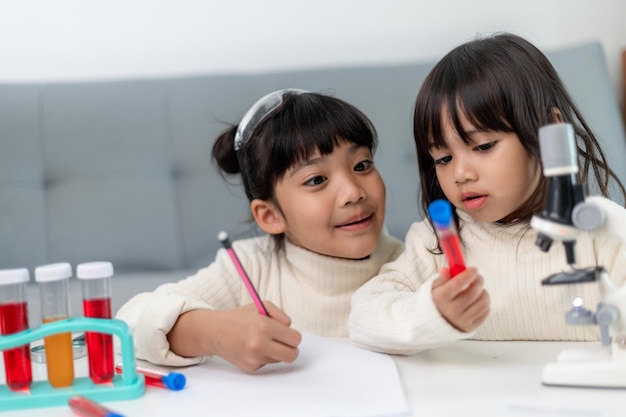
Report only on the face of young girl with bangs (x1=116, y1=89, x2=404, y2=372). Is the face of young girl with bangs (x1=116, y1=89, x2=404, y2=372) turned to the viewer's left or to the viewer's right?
to the viewer's right

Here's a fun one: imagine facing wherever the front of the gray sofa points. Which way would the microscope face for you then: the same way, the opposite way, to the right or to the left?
to the right

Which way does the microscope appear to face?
to the viewer's left

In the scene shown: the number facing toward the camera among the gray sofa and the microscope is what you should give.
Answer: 1

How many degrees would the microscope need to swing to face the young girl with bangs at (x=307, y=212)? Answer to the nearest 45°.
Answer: approximately 45° to its right

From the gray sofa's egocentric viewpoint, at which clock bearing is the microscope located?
The microscope is roughly at 11 o'clock from the gray sofa.
